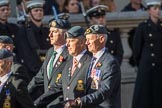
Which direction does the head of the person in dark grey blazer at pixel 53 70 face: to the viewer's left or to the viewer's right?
to the viewer's left

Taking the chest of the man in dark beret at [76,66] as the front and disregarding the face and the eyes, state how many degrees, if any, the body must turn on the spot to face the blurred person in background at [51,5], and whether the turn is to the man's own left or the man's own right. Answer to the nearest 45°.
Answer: approximately 135° to the man's own right

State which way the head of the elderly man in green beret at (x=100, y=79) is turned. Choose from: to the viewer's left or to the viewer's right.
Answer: to the viewer's left

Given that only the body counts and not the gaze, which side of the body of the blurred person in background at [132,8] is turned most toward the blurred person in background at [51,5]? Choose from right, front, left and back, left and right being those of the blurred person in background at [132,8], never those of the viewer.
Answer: right

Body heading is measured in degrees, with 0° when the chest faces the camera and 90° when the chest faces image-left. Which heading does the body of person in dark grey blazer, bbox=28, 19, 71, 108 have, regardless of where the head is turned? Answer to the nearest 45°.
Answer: approximately 45°
